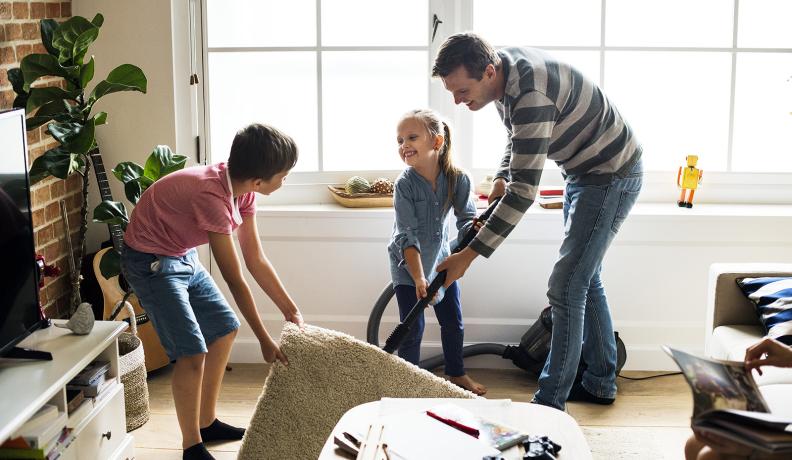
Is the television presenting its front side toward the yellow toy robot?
no

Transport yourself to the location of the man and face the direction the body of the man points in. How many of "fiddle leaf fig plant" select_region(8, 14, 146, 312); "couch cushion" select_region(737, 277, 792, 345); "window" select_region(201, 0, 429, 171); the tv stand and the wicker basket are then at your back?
1

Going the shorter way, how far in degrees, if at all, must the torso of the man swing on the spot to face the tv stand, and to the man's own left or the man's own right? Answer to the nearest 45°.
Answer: approximately 45° to the man's own left

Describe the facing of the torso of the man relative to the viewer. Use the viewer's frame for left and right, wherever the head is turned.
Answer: facing to the left of the viewer

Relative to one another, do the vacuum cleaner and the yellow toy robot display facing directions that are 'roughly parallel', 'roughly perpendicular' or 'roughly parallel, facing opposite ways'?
roughly perpendicular

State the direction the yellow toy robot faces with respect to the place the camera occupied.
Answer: facing the viewer

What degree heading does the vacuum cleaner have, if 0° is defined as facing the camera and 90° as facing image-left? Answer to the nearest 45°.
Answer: approximately 90°

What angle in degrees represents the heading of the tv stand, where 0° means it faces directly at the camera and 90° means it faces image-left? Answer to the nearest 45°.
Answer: approximately 315°

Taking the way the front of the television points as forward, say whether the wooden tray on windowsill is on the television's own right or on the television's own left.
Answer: on the television's own left

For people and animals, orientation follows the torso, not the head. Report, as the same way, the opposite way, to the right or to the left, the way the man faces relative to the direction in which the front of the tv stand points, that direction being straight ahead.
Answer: the opposite way

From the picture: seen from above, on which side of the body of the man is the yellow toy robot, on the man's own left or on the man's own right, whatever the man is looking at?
on the man's own right

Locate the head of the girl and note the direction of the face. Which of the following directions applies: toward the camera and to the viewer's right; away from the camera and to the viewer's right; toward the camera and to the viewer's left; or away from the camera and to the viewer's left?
toward the camera and to the viewer's left

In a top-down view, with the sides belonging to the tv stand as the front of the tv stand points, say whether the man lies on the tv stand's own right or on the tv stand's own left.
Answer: on the tv stand's own left

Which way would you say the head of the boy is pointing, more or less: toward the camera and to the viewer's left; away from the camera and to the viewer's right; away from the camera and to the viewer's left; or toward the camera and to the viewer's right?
away from the camera and to the viewer's right

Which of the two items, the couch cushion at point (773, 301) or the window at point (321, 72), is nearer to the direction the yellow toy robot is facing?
the couch cushion

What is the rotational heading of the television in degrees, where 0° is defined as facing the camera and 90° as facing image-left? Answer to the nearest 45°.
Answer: approximately 315°
